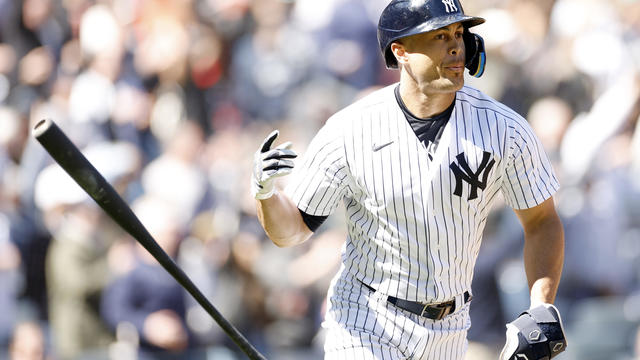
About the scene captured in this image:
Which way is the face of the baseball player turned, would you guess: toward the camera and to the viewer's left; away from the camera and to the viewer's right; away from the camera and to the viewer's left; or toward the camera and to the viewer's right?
toward the camera and to the viewer's right

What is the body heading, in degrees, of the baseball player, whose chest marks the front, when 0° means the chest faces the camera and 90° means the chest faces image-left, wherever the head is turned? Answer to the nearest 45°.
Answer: approximately 315°

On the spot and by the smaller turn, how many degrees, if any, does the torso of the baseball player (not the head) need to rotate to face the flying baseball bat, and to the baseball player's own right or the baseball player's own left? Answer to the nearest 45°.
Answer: approximately 90° to the baseball player's own right
